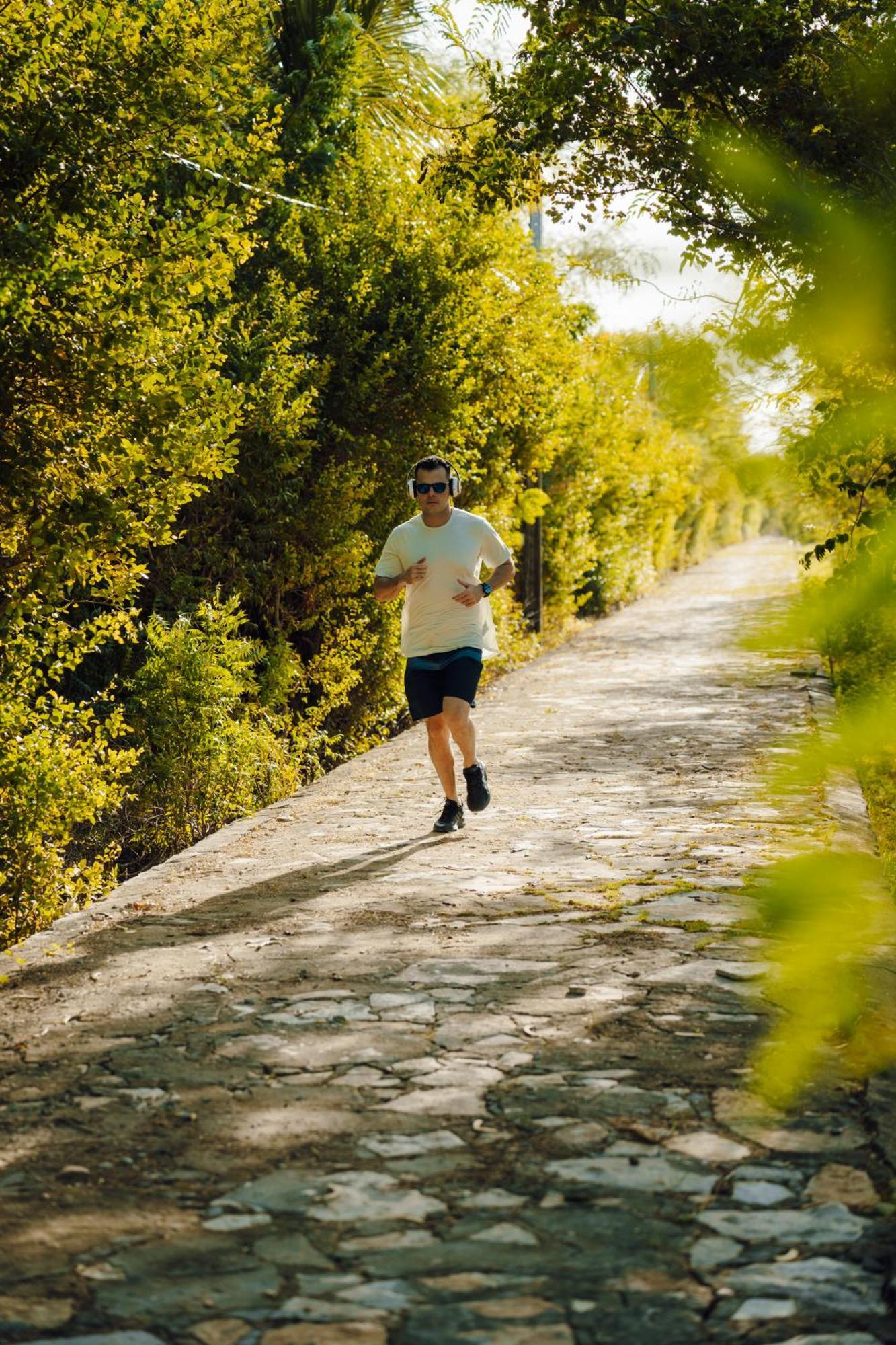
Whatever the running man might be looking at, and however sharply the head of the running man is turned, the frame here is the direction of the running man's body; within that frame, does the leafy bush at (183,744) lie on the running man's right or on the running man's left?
on the running man's right

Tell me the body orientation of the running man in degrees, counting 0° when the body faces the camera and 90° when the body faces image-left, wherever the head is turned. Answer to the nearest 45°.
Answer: approximately 0°

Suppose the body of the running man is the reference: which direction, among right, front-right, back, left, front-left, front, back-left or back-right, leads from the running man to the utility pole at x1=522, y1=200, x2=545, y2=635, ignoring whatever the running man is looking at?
back
